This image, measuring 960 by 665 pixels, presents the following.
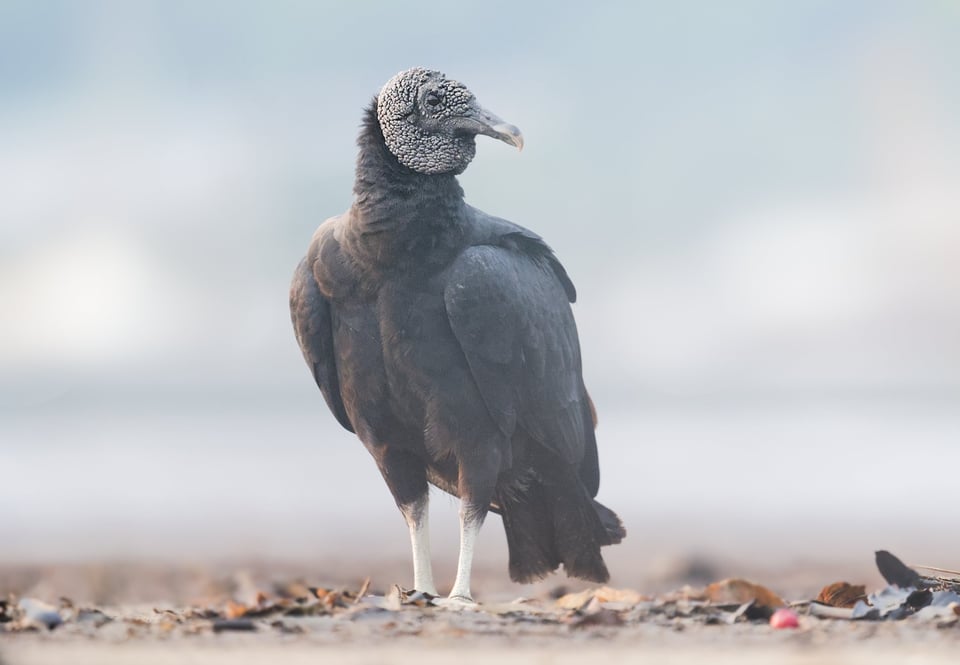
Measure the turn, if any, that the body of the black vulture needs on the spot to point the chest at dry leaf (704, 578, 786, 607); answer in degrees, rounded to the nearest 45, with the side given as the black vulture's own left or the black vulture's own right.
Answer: approximately 135° to the black vulture's own left

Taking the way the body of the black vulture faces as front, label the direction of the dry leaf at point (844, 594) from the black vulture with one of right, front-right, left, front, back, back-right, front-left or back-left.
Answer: back-left

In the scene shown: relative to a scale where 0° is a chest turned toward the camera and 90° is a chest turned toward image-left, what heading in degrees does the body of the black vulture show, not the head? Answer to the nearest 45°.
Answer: approximately 45°
